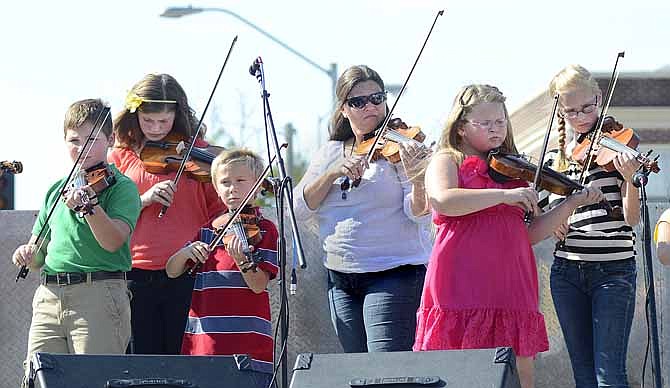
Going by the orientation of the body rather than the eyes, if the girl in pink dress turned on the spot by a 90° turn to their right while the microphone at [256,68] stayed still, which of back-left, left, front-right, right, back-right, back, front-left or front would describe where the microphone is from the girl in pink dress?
front-right

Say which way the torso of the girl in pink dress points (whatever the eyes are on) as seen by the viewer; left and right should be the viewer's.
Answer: facing the viewer and to the right of the viewer

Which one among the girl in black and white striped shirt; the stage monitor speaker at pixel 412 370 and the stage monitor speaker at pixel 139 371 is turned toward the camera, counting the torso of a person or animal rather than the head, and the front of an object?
the girl in black and white striped shirt

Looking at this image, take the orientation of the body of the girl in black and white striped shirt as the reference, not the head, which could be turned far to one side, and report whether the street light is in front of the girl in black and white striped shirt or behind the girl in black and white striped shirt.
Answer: behind

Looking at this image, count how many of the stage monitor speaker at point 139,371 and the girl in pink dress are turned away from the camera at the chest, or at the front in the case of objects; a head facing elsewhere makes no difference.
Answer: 1

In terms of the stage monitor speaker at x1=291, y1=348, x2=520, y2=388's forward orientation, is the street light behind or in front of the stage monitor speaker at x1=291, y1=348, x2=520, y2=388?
in front

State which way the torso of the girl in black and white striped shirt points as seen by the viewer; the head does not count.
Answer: toward the camera

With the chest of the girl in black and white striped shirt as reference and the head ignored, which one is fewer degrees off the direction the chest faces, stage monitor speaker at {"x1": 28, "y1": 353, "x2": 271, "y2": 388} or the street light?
the stage monitor speaker

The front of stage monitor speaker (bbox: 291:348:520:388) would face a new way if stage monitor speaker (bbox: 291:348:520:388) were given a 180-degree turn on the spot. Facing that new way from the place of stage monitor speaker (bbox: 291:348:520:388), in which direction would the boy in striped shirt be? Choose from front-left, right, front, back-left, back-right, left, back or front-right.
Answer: back-right

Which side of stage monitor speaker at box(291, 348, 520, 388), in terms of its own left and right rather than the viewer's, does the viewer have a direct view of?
back

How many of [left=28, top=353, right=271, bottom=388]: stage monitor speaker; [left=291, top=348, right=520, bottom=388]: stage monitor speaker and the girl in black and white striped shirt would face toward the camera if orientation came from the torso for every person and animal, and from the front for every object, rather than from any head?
1

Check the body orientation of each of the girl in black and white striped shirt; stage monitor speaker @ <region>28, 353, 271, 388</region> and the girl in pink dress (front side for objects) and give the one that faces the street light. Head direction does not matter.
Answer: the stage monitor speaker

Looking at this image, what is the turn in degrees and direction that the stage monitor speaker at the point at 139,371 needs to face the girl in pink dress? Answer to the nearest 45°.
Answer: approximately 90° to its right

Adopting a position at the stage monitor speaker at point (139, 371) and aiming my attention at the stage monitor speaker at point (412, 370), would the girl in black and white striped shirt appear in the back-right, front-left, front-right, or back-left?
front-left

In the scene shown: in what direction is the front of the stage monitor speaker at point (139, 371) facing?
away from the camera

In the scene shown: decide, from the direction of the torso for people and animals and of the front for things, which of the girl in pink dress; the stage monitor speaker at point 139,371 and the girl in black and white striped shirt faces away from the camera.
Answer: the stage monitor speaker
